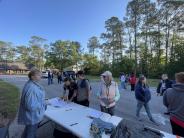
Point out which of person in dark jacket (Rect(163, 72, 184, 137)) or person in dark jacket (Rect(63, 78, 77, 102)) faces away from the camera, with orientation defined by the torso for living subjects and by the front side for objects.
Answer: person in dark jacket (Rect(163, 72, 184, 137))

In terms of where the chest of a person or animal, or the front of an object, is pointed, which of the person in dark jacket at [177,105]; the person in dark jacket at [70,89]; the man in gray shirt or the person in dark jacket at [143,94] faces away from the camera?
the person in dark jacket at [177,105]

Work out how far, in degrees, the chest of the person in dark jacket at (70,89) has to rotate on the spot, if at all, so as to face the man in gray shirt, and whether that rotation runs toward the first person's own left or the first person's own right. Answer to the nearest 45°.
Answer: approximately 90° to the first person's own left

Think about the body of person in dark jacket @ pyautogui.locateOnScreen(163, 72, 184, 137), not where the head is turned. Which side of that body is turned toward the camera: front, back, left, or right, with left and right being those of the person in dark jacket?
back

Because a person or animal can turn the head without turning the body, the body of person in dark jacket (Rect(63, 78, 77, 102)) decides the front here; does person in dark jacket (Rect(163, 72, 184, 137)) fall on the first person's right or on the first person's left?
on the first person's left

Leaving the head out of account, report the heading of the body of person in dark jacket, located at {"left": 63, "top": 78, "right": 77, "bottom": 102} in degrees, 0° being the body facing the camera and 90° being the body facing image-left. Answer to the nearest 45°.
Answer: approximately 45°
